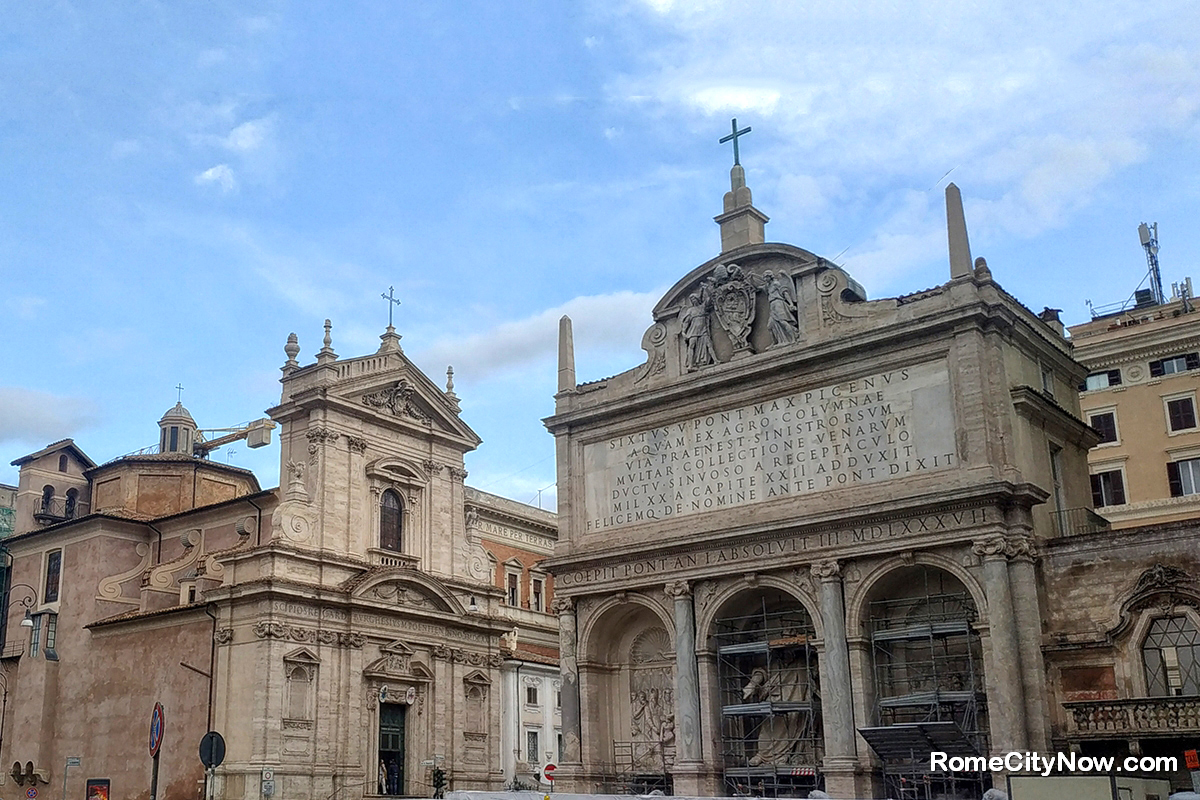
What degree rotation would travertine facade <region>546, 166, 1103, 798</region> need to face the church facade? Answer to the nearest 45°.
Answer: approximately 90° to its right

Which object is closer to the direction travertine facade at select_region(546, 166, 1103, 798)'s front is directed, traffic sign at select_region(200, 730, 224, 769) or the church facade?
the traffic sign

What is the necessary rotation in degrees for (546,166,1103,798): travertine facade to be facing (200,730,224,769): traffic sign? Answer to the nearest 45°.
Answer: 0° — it already faces it

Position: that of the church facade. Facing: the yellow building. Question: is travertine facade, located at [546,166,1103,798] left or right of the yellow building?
right

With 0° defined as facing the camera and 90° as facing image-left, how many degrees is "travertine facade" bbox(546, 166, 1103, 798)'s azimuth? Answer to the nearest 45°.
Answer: approximately 45°
